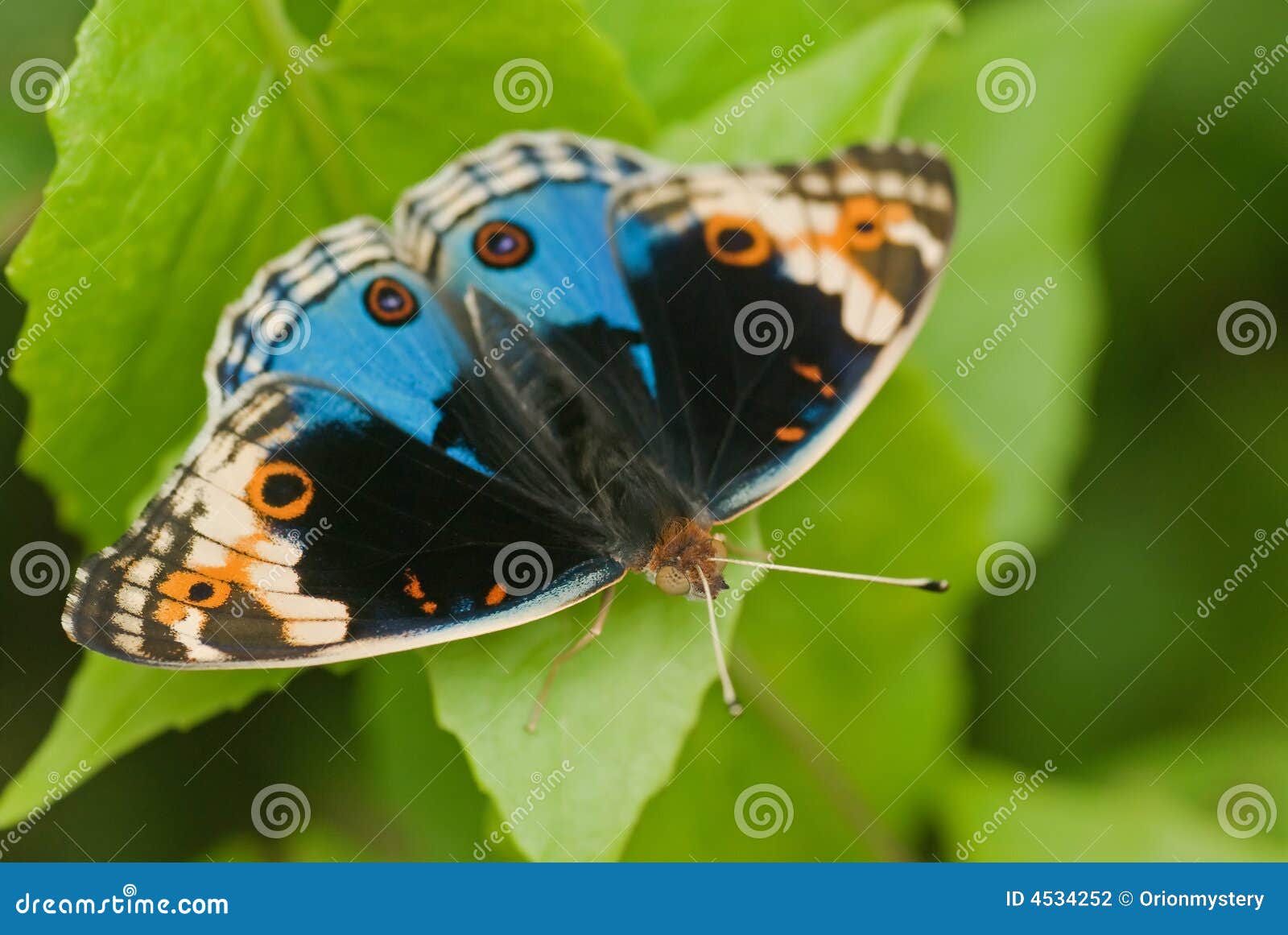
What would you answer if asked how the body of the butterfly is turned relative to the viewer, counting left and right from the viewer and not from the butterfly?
facing the viewer and to the right of the viewer
